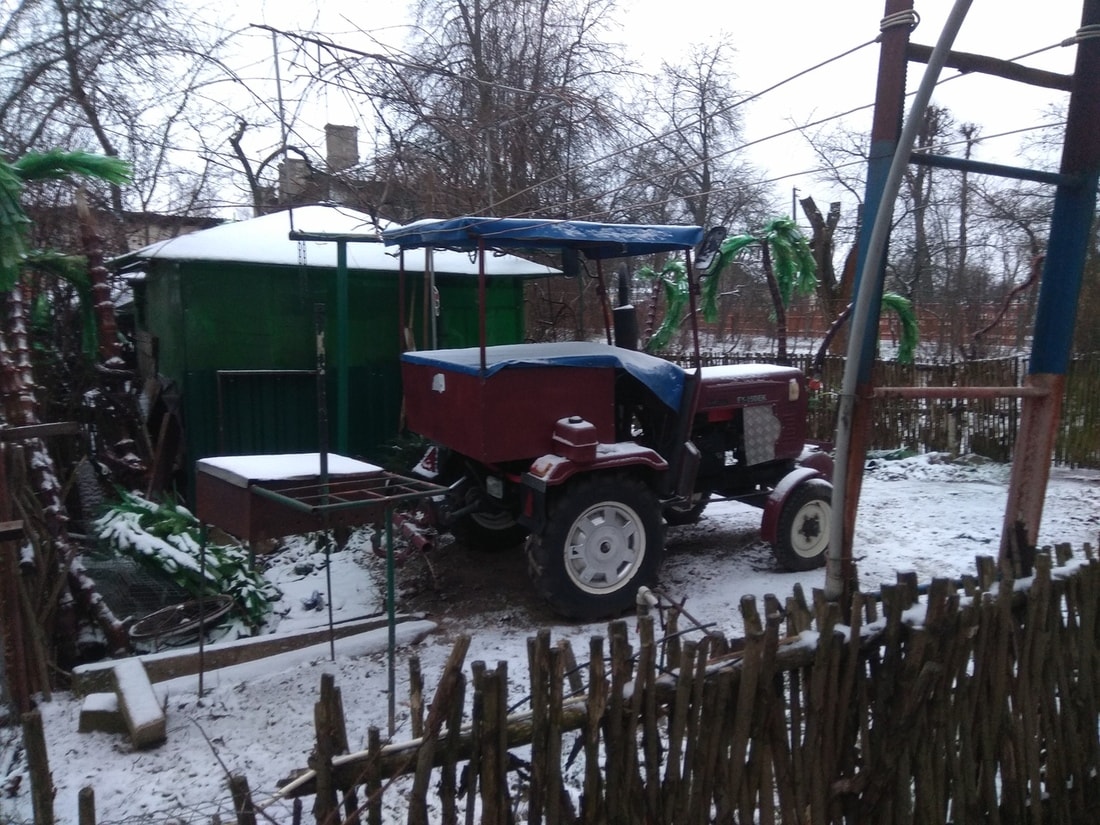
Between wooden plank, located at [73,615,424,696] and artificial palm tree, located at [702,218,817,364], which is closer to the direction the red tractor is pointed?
the artificial palm tree

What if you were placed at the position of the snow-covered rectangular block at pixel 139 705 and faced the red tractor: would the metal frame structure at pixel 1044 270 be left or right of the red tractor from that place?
right

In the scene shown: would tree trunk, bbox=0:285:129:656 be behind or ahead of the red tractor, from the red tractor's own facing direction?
behind

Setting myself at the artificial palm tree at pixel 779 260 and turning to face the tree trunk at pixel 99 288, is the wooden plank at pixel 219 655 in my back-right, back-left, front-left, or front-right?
front-left

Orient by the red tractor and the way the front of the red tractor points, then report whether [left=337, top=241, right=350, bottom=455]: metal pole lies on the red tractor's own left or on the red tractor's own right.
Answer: on the red tractor's own left

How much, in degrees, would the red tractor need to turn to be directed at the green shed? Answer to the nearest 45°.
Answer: approximately 90° to its left

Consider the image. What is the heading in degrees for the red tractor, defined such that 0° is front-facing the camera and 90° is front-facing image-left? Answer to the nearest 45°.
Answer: approximately 225°

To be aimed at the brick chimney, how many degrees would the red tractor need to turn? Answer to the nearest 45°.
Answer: approximately 90° to its left

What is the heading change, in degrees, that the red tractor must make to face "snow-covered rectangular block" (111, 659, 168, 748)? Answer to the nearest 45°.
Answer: approximately 180°

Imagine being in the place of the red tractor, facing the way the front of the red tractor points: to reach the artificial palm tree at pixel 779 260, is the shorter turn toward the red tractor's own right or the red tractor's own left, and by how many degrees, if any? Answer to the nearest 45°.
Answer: approximately 45° to the red tractor's own left
